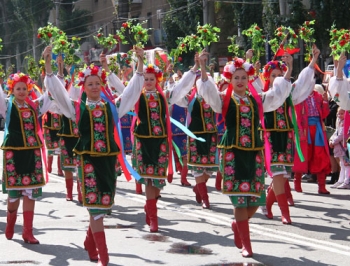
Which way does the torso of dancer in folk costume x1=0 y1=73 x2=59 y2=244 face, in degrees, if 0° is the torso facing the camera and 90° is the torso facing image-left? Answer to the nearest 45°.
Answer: approximately 0°

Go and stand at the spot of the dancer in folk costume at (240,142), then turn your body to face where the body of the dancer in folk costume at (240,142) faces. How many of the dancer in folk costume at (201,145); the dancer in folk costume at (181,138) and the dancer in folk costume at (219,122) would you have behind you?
3

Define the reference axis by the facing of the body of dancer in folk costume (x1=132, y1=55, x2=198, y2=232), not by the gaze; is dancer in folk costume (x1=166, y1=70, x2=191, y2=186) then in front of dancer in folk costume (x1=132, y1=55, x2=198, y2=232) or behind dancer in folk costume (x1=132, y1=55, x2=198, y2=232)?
behind

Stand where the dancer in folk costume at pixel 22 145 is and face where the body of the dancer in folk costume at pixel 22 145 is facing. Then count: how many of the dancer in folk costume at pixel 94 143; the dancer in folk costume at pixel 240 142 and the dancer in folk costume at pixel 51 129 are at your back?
1

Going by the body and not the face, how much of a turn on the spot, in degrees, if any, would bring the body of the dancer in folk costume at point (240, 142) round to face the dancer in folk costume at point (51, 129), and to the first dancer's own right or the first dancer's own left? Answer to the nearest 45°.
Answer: approximately 135° to the first dancer's own right
